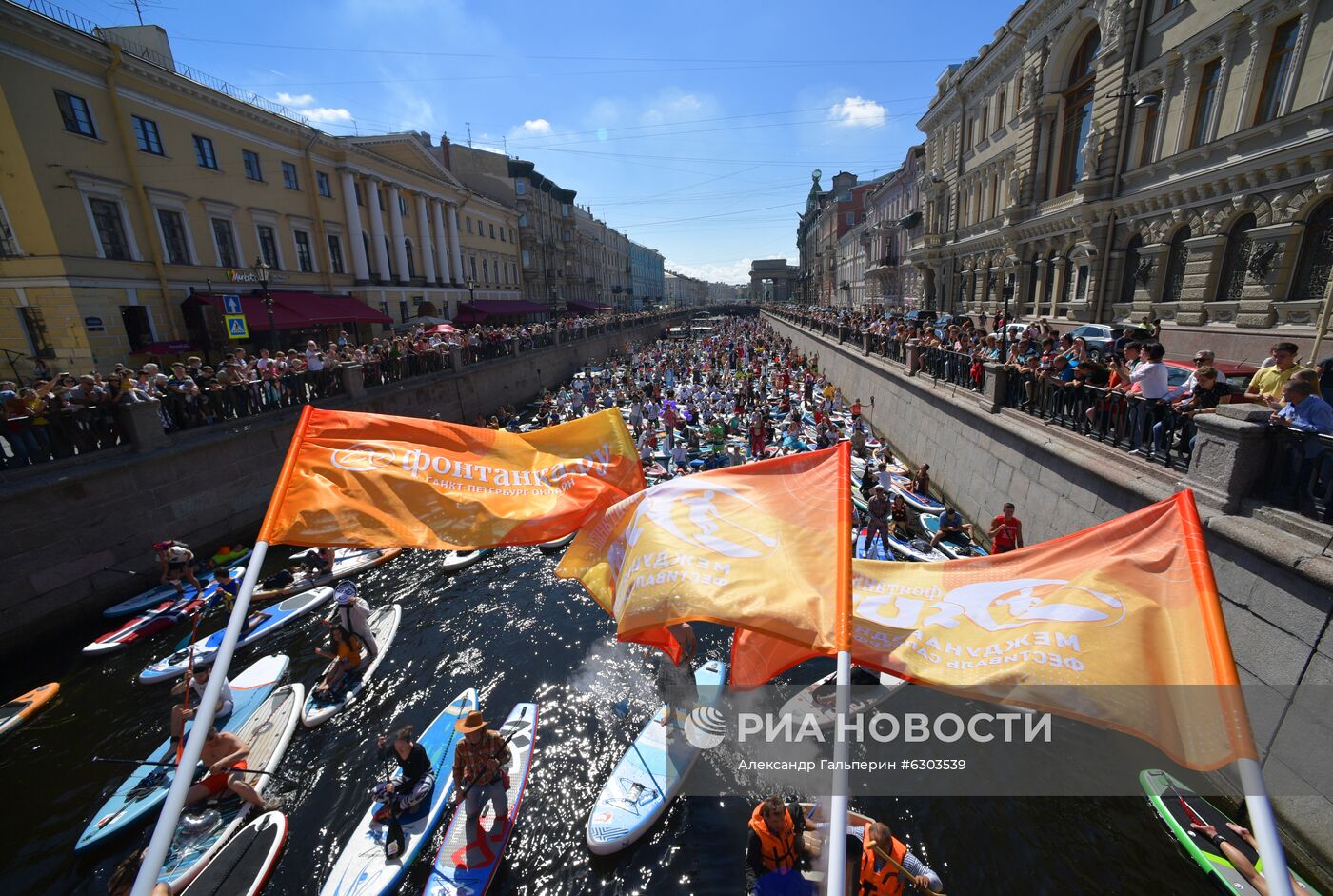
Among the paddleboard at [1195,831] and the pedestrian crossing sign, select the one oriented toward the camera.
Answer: the pedestrian crossing sign

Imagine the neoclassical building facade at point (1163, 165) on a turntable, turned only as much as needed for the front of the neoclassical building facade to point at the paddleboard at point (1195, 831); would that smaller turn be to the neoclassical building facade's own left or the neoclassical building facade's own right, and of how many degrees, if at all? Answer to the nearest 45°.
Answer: approximately 45° to the neoclassical building facade's own left

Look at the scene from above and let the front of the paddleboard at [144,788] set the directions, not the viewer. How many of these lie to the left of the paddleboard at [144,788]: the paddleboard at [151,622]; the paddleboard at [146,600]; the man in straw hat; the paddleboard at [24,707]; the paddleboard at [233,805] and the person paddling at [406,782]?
3

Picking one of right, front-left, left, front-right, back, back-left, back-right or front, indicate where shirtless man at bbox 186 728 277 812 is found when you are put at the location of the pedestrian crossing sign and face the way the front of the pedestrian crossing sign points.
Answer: front

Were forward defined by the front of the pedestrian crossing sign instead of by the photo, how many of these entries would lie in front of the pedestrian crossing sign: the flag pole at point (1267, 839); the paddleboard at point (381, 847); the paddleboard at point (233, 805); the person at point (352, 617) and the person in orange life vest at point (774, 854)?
5

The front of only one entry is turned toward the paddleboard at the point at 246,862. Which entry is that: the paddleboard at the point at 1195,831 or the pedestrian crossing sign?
the pedestrian crossing sign
